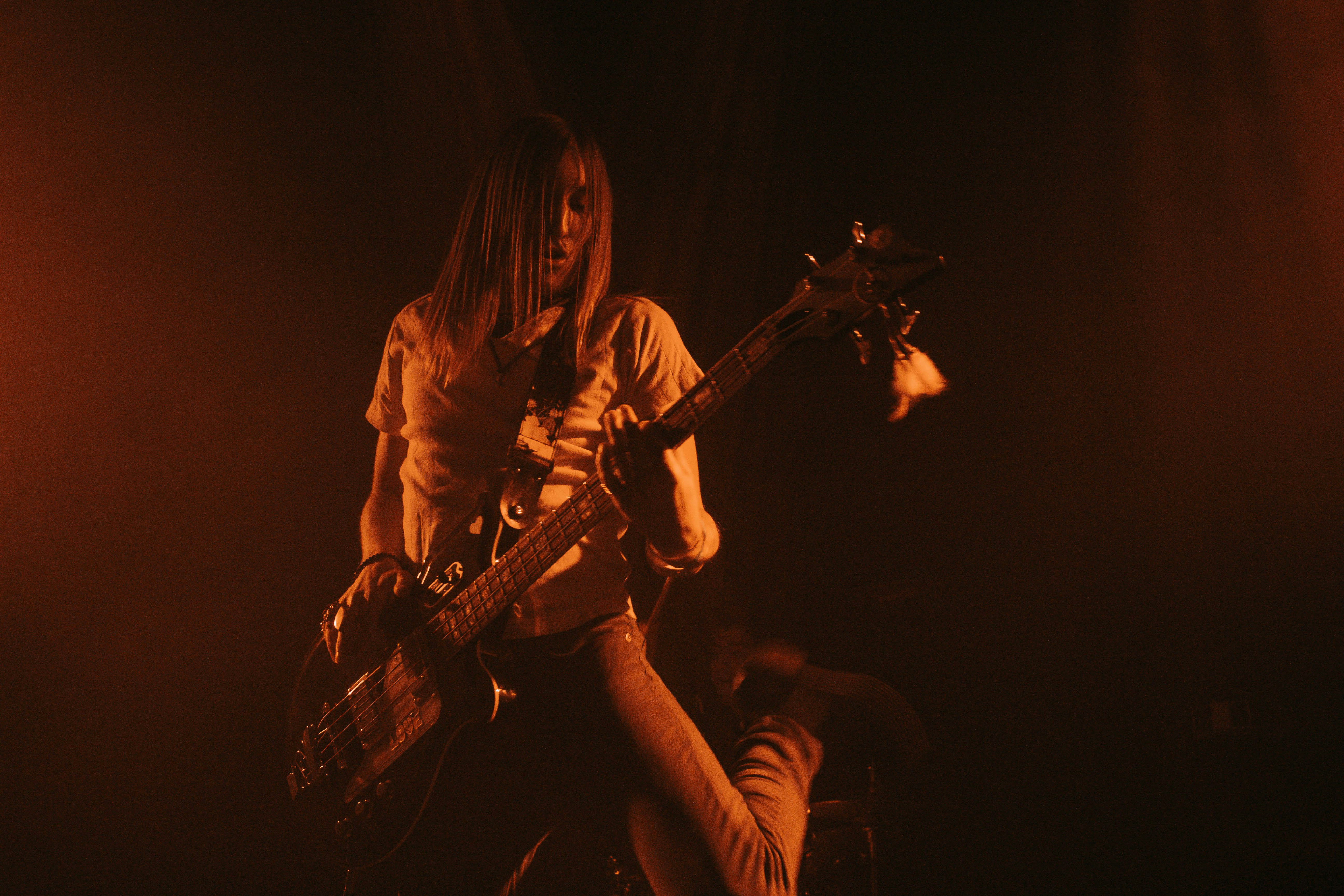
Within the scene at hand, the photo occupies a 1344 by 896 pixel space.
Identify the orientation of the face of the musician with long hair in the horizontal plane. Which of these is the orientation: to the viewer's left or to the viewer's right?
to the viewer's right

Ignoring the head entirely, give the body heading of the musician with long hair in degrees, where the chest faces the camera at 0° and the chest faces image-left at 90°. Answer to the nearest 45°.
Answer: approximately 0°
